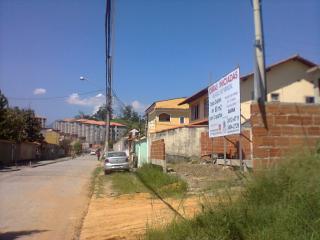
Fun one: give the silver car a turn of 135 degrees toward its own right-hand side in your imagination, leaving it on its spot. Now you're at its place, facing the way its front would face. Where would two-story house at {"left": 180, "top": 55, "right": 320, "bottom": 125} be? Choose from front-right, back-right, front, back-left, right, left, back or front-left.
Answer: front-left

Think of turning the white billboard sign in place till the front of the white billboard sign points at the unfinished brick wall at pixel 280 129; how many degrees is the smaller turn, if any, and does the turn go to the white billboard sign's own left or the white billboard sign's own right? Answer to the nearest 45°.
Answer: approximately 90° to the white billboard sign's own left

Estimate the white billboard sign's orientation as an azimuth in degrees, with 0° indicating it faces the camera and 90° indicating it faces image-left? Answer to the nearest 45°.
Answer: approximately 45°

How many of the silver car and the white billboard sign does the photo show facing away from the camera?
1

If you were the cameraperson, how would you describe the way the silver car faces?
facing away from the viewer

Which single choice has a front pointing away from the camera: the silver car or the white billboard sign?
the silver car

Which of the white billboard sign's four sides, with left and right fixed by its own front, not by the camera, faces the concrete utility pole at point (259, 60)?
left

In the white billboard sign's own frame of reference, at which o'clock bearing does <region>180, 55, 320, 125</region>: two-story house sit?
The two-story house is roughly at 5 o'clock from the white billboard sign.

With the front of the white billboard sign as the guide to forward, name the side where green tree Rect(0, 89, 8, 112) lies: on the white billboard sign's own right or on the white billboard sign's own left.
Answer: on the white billboard sign's own right
